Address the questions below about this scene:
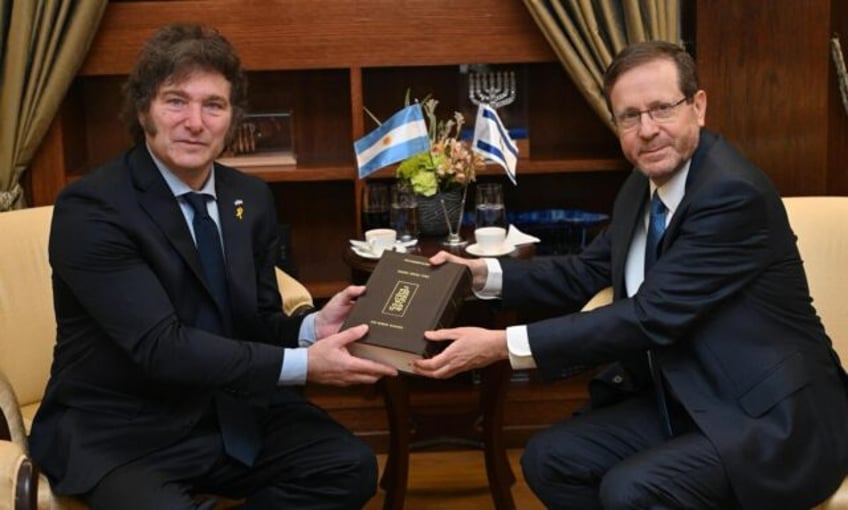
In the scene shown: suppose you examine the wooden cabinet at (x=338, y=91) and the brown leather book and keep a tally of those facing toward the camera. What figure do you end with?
2

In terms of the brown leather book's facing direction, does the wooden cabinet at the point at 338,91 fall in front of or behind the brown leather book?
behind

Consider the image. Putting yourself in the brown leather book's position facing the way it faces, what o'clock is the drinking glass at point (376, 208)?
The drinking glass is roughly at 6 o'clock from the brown leather book.

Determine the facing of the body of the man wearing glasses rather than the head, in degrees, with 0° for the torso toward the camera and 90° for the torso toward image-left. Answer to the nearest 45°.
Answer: approximately 45°

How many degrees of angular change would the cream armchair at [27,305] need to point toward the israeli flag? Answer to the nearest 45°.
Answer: approximately 45° to its left

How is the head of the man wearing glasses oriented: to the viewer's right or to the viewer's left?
to the viewer's left

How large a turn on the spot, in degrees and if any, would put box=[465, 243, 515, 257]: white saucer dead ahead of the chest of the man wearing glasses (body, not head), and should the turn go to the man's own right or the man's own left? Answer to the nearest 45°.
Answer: approximately 90° to the man's own right
